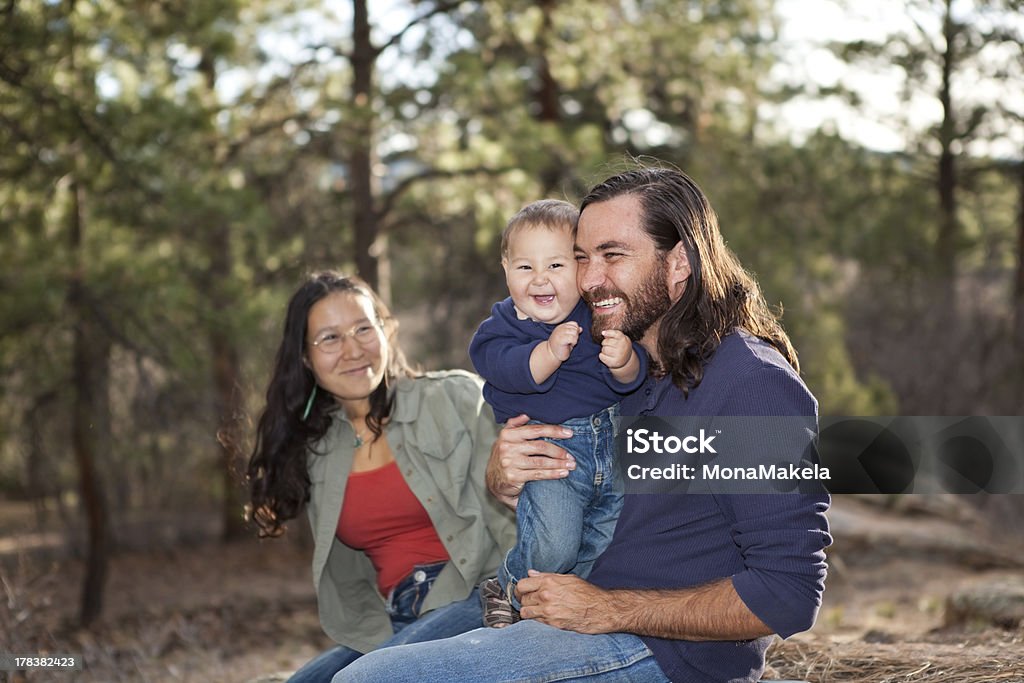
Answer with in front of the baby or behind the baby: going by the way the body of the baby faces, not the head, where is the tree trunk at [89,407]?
behind

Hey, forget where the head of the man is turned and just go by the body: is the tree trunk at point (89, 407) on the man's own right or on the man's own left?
on the man's own right

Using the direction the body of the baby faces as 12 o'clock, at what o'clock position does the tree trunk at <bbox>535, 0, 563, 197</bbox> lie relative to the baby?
The tree trunk is roughly at 6 o'clock from the baby.

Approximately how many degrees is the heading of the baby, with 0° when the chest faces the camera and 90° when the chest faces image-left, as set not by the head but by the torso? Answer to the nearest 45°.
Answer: approximately 0°
